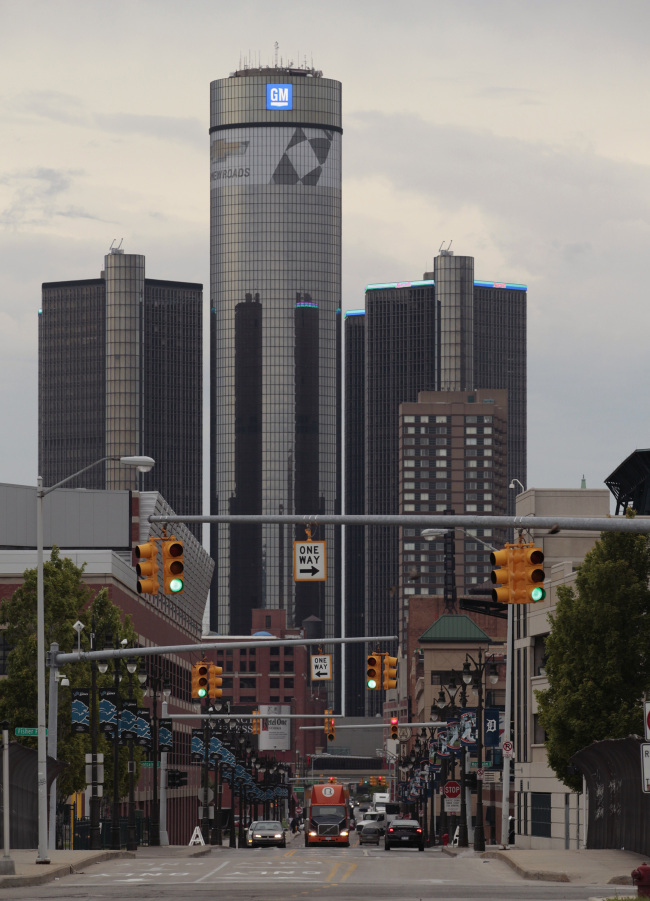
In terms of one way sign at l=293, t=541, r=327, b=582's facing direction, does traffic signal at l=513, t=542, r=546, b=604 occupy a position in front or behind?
in front

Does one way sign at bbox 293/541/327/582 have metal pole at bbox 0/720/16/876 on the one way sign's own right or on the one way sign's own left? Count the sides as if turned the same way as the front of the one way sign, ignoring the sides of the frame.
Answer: on the one way sign's own right

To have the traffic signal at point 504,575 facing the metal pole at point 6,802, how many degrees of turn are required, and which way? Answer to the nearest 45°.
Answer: approximately 45° to its right

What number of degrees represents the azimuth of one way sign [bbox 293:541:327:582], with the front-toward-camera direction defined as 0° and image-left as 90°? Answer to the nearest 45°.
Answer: approximately 0°

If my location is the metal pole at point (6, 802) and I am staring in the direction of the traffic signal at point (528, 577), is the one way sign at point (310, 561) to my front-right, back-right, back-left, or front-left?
front-left
